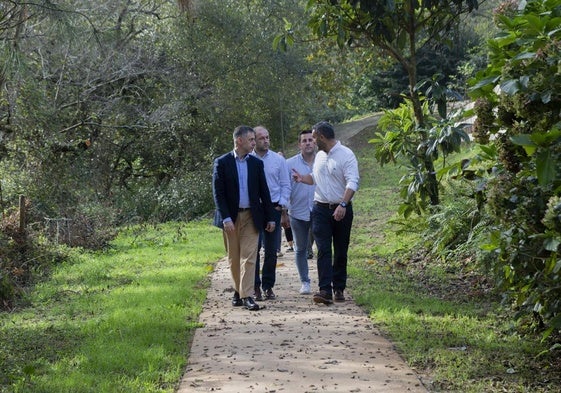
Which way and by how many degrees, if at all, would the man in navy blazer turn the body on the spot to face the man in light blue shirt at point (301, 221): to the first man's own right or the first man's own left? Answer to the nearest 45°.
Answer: approximately 135° to the first man's own left

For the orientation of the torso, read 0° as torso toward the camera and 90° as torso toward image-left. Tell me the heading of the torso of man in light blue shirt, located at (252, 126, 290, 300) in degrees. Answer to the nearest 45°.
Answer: approximately 0°

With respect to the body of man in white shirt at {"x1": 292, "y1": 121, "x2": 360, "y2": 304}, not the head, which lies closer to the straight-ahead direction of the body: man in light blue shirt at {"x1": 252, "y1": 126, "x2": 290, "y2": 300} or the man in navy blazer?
the man in navy blazer

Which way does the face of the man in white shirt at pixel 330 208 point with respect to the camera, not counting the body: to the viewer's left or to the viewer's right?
to the viewer's left

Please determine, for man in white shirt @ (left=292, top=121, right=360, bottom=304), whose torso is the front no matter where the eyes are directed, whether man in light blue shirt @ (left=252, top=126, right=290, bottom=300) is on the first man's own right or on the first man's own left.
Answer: on the first man's own right

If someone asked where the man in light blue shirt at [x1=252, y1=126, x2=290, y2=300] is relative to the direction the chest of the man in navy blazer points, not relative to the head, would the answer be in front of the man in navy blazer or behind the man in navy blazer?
behind

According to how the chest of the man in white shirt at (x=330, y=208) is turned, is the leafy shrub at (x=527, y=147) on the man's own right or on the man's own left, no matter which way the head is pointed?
on the man's own left

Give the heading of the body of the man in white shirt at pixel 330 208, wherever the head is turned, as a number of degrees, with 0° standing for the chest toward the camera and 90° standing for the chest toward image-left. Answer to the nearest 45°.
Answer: approximately 45°

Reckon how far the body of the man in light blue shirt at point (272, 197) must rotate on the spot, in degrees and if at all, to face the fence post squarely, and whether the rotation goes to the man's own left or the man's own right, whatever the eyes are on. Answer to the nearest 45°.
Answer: approximately 135° to the man's own right

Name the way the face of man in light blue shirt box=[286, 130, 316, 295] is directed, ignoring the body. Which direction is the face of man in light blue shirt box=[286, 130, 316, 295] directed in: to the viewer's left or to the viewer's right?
to the viewer's right

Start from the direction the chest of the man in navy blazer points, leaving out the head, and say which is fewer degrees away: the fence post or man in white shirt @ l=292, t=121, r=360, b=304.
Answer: the man in white shirt

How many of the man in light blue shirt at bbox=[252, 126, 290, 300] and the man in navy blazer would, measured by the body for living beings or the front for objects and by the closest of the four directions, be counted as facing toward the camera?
2
